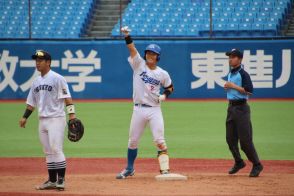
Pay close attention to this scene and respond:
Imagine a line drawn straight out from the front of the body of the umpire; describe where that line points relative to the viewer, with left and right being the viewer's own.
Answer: facing the viewer and to the left of the viewer

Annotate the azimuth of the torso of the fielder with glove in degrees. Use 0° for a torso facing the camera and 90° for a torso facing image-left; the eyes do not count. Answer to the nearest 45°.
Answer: approximately 45°

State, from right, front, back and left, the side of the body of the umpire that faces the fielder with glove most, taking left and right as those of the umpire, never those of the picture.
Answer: front

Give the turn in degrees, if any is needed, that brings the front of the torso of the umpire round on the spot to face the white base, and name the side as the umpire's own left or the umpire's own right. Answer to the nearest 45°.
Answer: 0° — they already face it

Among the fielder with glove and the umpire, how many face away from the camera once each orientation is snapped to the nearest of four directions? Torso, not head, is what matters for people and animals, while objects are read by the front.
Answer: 0
